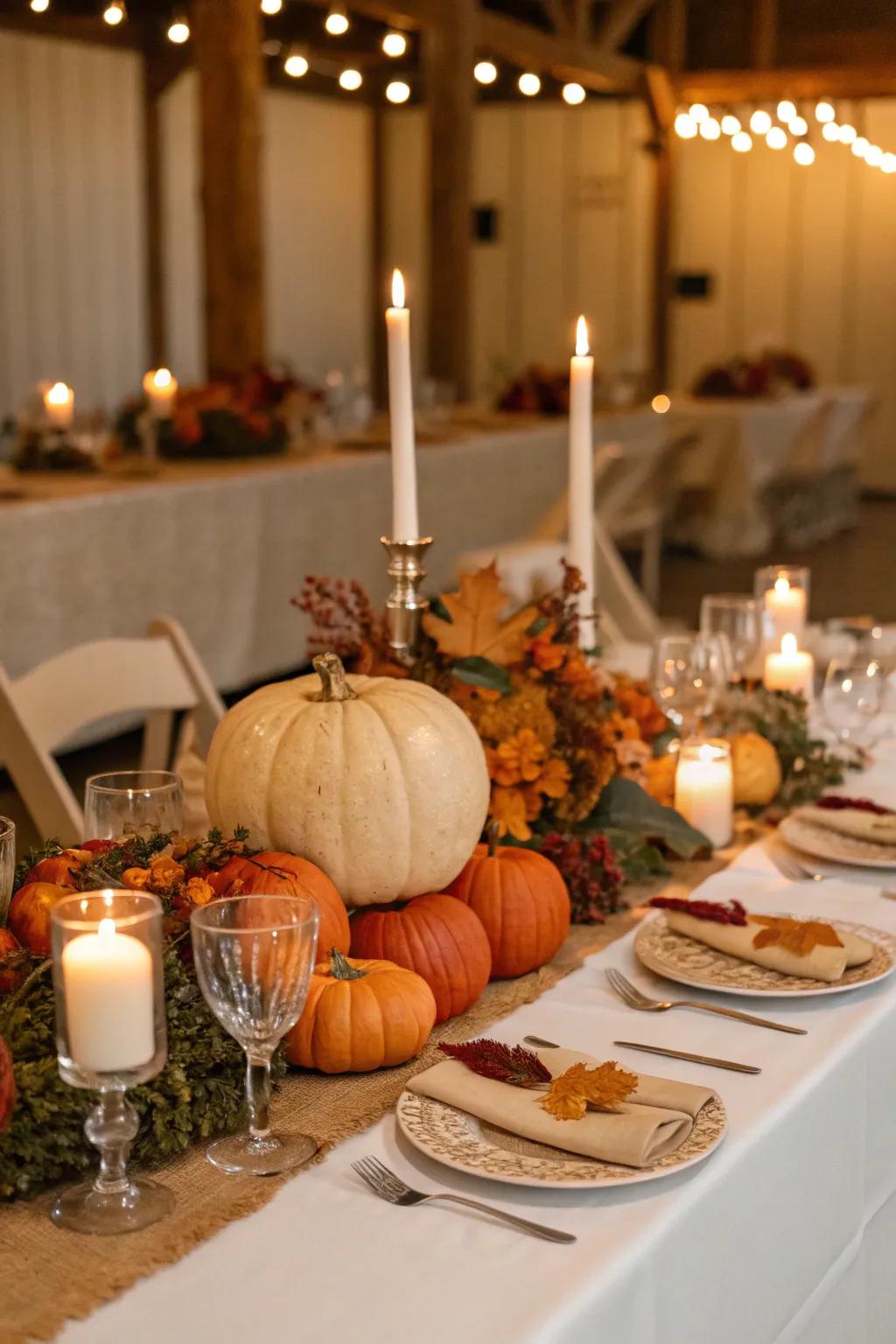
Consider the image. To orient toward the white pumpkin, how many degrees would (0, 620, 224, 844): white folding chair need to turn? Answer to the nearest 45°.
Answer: approximately 45° to its right

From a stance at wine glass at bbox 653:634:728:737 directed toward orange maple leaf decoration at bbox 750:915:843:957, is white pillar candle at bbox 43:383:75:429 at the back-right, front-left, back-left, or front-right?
back-right

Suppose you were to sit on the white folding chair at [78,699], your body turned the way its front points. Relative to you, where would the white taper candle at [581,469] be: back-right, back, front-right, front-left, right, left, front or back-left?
front

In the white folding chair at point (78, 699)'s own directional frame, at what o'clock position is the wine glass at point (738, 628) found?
The wine glass is roughly at 11 o'clock from the white folding chair.

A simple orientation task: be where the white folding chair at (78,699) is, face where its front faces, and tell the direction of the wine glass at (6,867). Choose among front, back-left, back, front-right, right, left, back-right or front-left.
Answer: front-right

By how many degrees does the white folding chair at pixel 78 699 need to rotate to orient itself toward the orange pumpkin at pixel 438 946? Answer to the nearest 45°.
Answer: approximately 45° to its right

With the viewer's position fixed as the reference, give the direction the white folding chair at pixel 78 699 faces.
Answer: facing the viewer and to the right of the viewer

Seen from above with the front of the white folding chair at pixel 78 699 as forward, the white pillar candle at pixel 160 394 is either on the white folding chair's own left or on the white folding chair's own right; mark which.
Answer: on the white folding chair's own left

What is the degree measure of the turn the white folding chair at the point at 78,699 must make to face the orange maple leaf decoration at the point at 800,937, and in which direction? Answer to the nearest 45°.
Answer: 0° — it already faces it

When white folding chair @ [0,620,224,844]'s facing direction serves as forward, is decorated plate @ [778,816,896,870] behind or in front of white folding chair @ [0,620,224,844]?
in front

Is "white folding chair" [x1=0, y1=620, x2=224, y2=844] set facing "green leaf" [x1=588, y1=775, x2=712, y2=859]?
yes

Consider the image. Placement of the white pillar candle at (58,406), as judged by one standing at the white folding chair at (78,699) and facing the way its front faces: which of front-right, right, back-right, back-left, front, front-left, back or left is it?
back-left

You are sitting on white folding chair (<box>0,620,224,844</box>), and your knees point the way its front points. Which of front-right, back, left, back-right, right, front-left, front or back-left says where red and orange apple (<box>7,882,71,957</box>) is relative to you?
front-right

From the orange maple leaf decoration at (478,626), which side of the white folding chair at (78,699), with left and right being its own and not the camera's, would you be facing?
front
